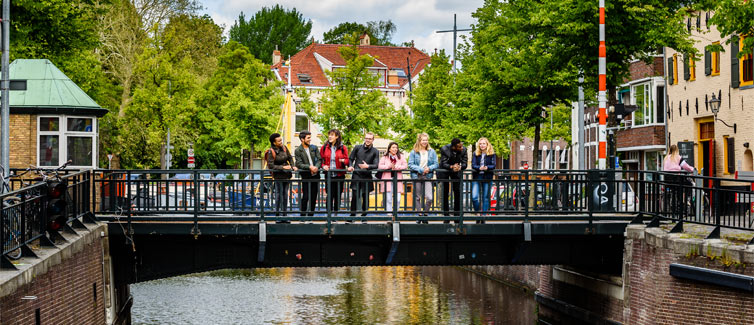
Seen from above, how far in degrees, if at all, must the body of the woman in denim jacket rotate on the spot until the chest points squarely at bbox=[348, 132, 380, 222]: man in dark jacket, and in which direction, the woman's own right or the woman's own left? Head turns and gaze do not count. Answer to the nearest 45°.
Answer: approximately 90° to the woman's own right

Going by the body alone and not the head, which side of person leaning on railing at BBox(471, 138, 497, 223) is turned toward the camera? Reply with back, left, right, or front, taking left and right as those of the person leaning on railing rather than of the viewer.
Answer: front

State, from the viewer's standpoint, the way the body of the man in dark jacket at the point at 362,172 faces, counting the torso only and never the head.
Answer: toward the camera

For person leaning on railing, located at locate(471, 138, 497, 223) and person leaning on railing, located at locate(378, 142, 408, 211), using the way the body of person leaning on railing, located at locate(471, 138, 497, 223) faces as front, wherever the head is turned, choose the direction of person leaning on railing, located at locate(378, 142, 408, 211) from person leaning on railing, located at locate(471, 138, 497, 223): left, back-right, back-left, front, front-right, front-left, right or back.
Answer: right

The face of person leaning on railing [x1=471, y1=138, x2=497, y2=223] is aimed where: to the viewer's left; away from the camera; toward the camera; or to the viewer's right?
toward the camera

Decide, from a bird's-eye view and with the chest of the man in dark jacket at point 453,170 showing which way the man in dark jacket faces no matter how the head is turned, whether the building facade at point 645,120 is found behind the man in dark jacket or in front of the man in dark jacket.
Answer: behind

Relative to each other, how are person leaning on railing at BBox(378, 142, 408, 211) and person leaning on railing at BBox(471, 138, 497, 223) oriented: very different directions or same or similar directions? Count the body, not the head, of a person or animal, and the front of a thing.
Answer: same or similar directions

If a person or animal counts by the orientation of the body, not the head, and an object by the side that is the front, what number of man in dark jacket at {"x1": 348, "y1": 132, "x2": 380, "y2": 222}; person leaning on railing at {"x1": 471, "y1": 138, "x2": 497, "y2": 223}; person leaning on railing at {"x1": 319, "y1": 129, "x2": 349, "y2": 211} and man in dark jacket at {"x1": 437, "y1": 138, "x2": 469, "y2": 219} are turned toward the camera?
4

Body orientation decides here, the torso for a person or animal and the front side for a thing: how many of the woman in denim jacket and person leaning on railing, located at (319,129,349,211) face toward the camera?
2

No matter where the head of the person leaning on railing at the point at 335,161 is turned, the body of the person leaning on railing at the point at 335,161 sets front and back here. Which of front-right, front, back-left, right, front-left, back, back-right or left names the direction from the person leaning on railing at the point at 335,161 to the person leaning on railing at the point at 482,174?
left

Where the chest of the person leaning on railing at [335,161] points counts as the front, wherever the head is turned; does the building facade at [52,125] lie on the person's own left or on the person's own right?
on the person's own right

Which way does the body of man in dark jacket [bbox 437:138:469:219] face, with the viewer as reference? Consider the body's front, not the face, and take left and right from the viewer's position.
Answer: facing the viewer

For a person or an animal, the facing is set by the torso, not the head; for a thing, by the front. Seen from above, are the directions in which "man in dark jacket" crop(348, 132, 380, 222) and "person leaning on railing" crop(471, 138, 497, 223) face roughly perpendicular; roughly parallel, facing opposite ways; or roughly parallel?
roughly parallel
